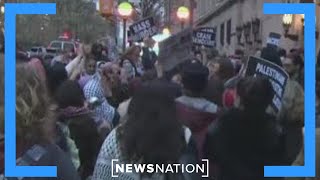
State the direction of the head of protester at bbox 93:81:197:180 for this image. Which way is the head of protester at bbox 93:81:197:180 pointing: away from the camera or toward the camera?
away from the camera

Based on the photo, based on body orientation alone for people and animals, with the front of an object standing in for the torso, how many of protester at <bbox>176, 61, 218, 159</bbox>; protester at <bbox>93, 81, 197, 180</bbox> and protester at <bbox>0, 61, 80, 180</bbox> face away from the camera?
3

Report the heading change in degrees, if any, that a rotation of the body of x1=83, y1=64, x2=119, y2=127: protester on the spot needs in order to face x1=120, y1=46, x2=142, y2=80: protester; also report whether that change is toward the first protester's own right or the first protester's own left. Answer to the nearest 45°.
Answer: approximately 90° to the first protester's own left

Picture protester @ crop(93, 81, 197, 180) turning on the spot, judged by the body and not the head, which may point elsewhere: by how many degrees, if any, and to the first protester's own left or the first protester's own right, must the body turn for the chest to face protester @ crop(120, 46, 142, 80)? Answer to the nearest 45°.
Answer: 0° — they already face them

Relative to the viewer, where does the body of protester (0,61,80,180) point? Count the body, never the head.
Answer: away from the camera

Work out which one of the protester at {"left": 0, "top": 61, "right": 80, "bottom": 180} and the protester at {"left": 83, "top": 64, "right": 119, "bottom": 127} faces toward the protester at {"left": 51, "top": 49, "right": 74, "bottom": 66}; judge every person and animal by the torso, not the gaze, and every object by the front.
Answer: the protester at {"left": 0, "top": 61, "right": 80, "bottom": 180}

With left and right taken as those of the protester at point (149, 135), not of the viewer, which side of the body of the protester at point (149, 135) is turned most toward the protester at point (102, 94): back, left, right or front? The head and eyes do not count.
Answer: front

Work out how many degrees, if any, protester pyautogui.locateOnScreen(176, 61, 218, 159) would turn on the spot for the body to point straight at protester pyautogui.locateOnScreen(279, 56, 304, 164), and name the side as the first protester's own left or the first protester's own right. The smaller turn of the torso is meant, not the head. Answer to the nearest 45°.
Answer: approximately 45° to the first protester's own right

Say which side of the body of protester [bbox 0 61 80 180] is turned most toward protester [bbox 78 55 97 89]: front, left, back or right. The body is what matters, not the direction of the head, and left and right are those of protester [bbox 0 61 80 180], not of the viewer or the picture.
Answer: front

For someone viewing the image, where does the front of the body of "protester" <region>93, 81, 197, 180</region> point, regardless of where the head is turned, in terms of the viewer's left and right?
facing away from the viewer

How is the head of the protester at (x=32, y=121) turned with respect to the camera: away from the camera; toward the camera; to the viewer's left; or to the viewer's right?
away from the camera

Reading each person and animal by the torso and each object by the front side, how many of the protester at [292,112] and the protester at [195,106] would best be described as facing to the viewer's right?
0

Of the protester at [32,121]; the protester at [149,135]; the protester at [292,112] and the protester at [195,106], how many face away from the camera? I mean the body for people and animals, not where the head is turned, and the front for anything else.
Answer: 3
